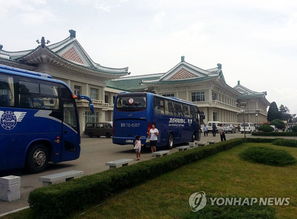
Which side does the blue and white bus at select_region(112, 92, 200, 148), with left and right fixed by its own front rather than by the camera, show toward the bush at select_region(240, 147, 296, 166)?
right

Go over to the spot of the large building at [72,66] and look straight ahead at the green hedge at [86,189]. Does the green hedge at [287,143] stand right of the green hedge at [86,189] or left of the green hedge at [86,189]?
left

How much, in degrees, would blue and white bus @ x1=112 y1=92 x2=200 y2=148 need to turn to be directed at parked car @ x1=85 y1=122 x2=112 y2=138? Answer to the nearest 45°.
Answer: approximately 45° to its left

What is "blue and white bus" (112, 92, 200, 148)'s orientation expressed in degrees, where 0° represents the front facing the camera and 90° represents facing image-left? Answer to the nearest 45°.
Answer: approximately 225°

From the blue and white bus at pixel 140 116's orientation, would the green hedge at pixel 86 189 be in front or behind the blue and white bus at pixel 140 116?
behind

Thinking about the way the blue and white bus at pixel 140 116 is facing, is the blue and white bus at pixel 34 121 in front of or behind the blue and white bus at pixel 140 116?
behind

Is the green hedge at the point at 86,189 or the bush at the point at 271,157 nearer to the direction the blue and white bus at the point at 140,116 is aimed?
the bush
